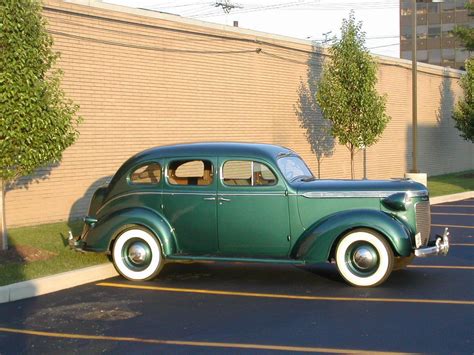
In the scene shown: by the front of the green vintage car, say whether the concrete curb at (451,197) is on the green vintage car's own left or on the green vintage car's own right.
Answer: on the green vintage car's own left

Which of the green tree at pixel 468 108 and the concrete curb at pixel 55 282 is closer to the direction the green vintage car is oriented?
the green tree

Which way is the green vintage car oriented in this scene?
to the viewer's right

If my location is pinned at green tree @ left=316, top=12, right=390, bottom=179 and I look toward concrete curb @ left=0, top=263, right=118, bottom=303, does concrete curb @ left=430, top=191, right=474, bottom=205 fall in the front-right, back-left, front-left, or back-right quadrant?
back-left

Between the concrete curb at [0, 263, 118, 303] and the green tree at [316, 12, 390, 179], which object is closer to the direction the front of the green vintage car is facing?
the green tree

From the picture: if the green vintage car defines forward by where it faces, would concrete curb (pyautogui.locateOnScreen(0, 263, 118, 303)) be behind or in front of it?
behind

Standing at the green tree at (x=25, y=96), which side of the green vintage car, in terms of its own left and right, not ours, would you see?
back

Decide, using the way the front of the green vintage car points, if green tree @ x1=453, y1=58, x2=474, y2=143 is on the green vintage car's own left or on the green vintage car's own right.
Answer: on the green vintage car's own left

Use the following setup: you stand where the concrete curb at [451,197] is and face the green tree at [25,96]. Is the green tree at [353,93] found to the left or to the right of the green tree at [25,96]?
right

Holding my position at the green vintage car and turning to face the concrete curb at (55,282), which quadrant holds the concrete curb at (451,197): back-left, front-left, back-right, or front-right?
back-right

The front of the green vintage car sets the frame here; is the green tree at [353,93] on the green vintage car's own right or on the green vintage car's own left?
on the green vintage car's own left
